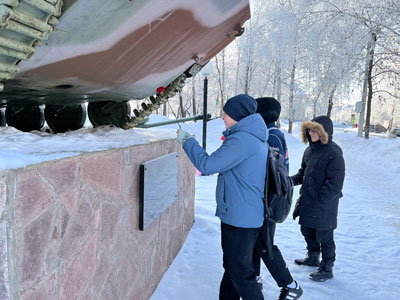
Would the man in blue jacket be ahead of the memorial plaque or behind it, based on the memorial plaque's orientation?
ahead

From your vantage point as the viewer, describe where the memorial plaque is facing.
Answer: facing the viewer and to the right of the viewer

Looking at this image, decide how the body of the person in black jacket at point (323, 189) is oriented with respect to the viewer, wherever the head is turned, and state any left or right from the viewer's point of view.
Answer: facing the viewer and to the left of the viewer

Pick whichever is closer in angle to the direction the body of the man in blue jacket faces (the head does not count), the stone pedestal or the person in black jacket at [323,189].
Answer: the stone pedestal

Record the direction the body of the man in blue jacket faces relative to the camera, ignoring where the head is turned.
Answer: to the viewer's left

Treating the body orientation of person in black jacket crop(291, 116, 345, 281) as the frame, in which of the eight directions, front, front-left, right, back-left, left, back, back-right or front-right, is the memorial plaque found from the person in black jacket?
front

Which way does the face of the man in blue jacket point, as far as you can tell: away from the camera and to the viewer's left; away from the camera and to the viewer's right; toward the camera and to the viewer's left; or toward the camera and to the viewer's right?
away from the camera and to the viewer's left

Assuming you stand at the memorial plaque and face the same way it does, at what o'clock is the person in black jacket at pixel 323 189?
The person in black jacket is roughly at 10 o'clock from the memorial plaque.

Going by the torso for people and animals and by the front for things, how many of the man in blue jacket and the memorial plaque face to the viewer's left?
1

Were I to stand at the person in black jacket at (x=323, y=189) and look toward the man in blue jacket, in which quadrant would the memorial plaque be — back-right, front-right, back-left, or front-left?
front-right

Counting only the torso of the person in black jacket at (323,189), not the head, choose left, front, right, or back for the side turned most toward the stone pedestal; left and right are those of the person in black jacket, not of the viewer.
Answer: front

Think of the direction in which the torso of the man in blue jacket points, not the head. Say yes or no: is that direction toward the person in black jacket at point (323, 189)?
no

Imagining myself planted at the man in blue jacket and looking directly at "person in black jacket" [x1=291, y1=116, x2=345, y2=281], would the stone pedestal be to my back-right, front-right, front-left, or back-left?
back-left
